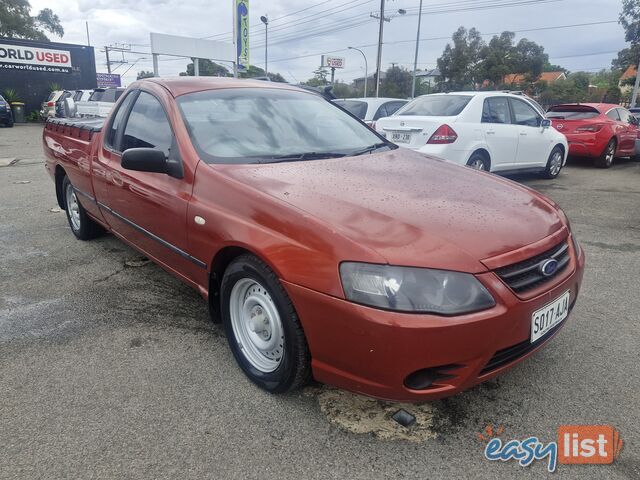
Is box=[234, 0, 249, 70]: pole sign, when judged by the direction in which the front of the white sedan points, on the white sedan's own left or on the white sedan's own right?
on the white sedan's own left

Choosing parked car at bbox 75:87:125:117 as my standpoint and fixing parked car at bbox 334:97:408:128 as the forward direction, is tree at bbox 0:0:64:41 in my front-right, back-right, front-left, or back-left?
back-left

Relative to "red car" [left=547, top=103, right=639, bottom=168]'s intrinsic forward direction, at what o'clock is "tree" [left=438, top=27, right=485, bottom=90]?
The tree is roughly at 10 o'clock from the red car.

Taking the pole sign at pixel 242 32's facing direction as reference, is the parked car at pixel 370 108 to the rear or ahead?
ahead

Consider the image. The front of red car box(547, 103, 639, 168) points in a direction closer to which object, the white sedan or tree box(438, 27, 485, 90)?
the tree

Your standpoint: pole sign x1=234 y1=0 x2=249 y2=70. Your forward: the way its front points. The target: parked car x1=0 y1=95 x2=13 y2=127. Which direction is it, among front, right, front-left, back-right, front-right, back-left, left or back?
right

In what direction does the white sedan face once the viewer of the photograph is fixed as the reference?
facing away from the viewer and to the right of the viewer

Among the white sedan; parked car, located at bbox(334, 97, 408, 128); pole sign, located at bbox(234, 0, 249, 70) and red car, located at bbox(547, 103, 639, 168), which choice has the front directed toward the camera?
the pole sign
